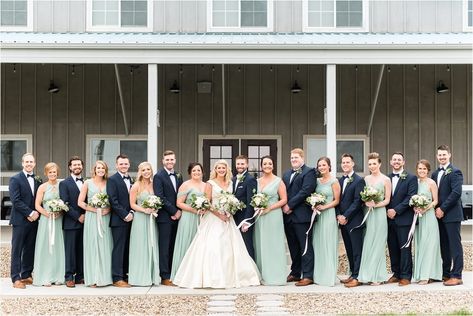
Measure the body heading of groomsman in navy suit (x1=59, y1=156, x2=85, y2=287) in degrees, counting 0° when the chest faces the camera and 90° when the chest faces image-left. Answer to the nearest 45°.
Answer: approximately 315°

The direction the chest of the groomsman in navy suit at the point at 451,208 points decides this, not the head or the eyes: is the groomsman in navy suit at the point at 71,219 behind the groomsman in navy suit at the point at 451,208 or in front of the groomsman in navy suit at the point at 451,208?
in front

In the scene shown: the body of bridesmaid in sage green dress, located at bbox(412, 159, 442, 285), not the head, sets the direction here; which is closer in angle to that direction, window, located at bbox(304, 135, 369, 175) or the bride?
the bride

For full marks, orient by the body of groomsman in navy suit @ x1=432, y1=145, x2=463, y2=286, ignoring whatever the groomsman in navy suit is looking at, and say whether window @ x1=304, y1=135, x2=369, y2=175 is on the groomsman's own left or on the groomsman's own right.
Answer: on the groomsman's own right

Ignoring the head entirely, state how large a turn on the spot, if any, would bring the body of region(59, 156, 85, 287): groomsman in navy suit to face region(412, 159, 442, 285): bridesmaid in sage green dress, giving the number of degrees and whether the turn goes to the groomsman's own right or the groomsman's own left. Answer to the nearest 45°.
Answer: approximately 45° to the groomsman's own left

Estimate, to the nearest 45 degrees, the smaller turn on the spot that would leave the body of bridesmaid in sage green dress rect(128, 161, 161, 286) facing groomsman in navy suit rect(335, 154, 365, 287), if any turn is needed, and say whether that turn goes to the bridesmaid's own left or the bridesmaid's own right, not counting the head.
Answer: approximately 45° to the bridesmaid's own left

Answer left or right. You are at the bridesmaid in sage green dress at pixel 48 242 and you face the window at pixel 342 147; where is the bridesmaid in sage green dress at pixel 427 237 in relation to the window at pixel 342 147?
right

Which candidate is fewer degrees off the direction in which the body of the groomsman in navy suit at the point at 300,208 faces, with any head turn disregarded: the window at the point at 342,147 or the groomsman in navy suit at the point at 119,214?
the groomsman in navy suit

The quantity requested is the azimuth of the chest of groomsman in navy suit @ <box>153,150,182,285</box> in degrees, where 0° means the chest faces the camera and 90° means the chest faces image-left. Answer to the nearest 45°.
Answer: approximately 315°

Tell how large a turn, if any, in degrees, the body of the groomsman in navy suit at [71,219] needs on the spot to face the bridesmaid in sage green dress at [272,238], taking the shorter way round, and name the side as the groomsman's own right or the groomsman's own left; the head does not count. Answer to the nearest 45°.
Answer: approximately 45° to the groomsman's own left

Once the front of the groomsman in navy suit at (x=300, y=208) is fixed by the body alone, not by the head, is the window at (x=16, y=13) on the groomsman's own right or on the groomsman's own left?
on the groomsman's own right

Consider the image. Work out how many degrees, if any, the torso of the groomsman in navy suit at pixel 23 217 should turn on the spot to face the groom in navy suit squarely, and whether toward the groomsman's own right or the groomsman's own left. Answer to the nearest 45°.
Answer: approximately 45° to the groomsman's own left

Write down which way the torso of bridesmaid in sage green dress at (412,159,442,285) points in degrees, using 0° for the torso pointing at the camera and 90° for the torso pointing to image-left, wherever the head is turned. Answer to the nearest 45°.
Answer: approximately 45°

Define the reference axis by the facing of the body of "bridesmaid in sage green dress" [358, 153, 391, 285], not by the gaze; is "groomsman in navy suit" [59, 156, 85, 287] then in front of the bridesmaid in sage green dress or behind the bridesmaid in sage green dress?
in front

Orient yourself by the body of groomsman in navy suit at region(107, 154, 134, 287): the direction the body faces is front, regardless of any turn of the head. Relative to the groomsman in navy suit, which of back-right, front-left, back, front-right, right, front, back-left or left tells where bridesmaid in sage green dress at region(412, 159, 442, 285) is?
front-left
